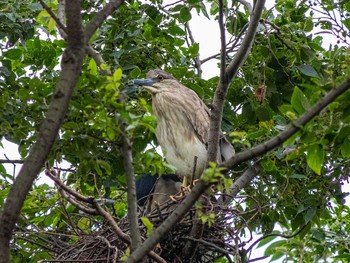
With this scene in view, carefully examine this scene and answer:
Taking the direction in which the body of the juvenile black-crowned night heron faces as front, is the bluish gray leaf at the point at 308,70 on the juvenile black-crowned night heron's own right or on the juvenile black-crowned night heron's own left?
on the juvenile black-crowned night heron's own left

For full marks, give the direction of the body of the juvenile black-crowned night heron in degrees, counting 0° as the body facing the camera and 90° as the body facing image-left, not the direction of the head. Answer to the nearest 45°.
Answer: approximately 45°

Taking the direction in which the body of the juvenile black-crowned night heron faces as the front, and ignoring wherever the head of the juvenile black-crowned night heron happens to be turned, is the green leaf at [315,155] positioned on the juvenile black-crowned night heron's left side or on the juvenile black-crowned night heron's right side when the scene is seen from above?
on the juvenile black-crowned night heron's left side

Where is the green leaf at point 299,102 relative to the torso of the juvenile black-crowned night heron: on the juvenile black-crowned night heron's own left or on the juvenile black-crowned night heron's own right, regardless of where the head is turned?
on the juvenile black-crowned night heron's own left
